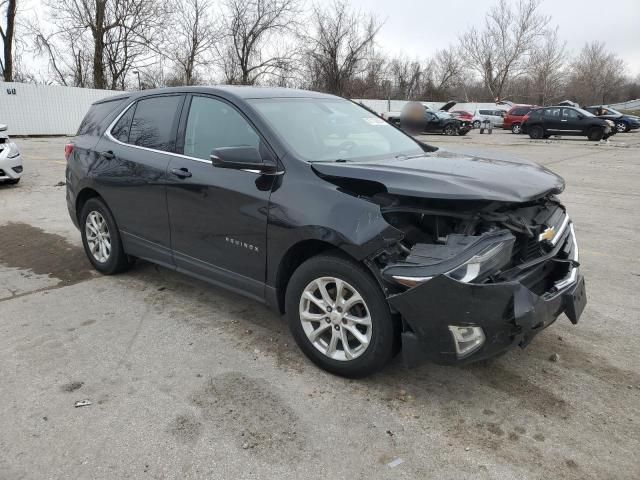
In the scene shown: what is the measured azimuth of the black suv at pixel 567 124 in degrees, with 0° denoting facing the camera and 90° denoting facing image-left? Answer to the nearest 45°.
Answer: approximately 270°

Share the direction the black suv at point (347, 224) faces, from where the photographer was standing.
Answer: facing the viewer and to the right of the viewer

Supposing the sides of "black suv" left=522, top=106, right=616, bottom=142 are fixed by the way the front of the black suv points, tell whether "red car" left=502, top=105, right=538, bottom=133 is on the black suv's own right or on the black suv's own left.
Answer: on the black suv's own left

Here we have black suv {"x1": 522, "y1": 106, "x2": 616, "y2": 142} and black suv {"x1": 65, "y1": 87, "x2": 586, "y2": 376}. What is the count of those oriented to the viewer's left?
0

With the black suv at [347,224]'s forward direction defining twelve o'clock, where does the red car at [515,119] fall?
The red car is roughly at 8 o'clock from the black suv.

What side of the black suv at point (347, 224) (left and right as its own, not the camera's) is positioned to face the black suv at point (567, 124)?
left

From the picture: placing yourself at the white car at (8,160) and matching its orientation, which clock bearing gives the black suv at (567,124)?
The black suv is roughly at 10 o'clock from the white car.

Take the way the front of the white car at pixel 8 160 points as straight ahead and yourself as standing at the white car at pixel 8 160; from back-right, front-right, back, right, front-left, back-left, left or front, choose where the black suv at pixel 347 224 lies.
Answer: front-right

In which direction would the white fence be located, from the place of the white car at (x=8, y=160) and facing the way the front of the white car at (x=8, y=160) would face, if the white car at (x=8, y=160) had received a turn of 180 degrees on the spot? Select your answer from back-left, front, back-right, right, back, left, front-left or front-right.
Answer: front-right

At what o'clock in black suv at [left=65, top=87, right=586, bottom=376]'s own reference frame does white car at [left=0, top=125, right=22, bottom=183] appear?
The white car is roughly at 6 o'clock from the black suv.
